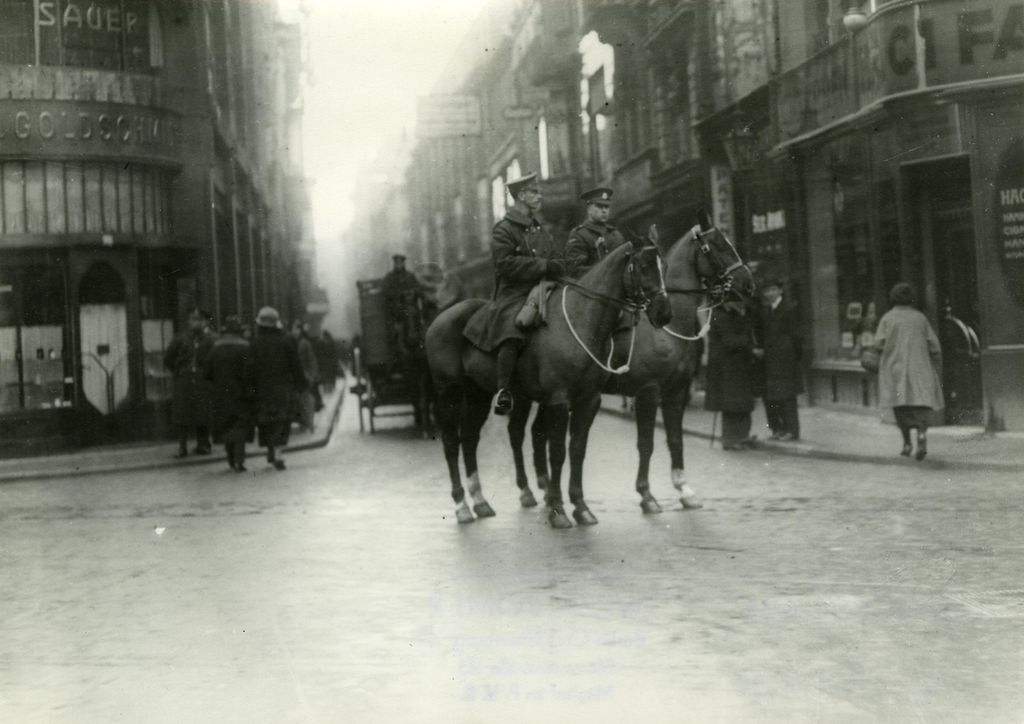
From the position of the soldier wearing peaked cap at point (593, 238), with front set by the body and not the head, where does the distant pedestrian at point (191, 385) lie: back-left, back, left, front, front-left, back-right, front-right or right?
back

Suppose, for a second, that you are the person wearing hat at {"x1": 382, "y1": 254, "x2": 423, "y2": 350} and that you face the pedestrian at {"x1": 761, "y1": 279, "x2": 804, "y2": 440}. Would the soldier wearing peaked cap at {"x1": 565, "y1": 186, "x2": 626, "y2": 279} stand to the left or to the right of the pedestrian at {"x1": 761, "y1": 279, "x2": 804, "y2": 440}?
right

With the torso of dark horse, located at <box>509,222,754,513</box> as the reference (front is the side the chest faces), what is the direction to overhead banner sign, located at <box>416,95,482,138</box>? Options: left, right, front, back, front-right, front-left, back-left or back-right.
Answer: back-left

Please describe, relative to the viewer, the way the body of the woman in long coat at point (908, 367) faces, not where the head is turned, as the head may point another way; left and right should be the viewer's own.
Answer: facing away from the viewer

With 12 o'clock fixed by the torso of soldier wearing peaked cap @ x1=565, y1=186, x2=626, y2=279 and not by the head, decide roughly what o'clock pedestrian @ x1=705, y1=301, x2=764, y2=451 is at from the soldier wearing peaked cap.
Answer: The pedestrian is roughly at 8 o'clock from the soldier wearing peaked cap.

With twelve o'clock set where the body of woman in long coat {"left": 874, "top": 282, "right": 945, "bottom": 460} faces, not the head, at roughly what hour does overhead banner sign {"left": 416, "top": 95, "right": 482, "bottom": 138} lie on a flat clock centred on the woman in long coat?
The overhead banner sign is roughly at 11 o'clock from the woman in long coat.

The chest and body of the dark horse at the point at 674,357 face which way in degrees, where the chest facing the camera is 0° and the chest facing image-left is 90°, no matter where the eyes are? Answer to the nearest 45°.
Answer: approximately 315°

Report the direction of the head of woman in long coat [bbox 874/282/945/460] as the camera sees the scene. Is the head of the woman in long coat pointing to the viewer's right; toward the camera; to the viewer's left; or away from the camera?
away from the camera

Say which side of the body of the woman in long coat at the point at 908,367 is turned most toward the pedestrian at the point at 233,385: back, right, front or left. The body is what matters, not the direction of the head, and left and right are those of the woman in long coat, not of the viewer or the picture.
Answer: left

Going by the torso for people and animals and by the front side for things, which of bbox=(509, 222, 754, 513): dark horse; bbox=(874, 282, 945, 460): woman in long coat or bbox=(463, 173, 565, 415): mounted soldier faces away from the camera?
the woman in long coat

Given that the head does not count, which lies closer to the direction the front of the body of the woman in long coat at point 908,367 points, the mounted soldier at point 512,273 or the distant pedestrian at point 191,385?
the distant pedestrian

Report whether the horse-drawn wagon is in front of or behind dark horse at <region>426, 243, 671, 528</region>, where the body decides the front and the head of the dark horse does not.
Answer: behind
